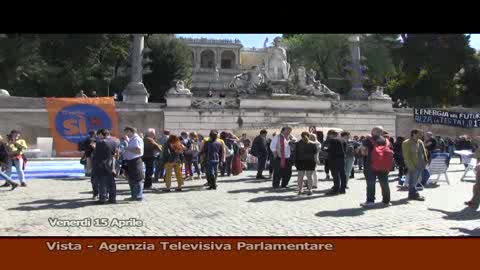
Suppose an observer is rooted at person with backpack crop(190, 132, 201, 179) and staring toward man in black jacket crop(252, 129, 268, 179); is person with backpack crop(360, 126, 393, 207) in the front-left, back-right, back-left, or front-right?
front-right

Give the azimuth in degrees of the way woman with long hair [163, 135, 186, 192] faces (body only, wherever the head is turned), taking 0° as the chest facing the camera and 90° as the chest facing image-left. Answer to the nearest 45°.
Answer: approximately 180°

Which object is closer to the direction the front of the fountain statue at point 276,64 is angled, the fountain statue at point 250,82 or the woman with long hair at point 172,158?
the woman with long hair

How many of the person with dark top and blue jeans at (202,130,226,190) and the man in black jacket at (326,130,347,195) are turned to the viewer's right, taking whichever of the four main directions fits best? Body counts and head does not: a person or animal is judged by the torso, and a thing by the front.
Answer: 0

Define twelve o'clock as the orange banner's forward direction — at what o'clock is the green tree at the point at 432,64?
The green tree is roughly at 8 o'clock from the orange banner.

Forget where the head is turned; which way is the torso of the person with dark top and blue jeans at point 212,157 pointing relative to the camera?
away from the camera

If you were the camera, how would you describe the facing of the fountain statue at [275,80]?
facing the viewer

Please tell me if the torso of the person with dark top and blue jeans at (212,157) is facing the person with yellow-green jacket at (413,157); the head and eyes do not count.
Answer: no

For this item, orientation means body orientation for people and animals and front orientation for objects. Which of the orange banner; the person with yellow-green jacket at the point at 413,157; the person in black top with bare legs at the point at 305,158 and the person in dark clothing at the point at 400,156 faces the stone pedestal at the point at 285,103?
the person in black top with bare legs at the point at 305,158

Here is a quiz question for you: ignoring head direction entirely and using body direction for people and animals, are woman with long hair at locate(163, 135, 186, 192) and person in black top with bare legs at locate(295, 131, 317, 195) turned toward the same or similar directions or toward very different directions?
same or similar directions

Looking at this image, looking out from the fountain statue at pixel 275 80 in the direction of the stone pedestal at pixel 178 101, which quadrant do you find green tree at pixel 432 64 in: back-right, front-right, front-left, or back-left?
back-right

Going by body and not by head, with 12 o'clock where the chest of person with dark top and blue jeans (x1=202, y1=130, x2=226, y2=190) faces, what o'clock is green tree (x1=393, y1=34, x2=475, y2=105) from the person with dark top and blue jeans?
The green tree is roughly at 1 o'clock from the person with dark top and blue jeans.
